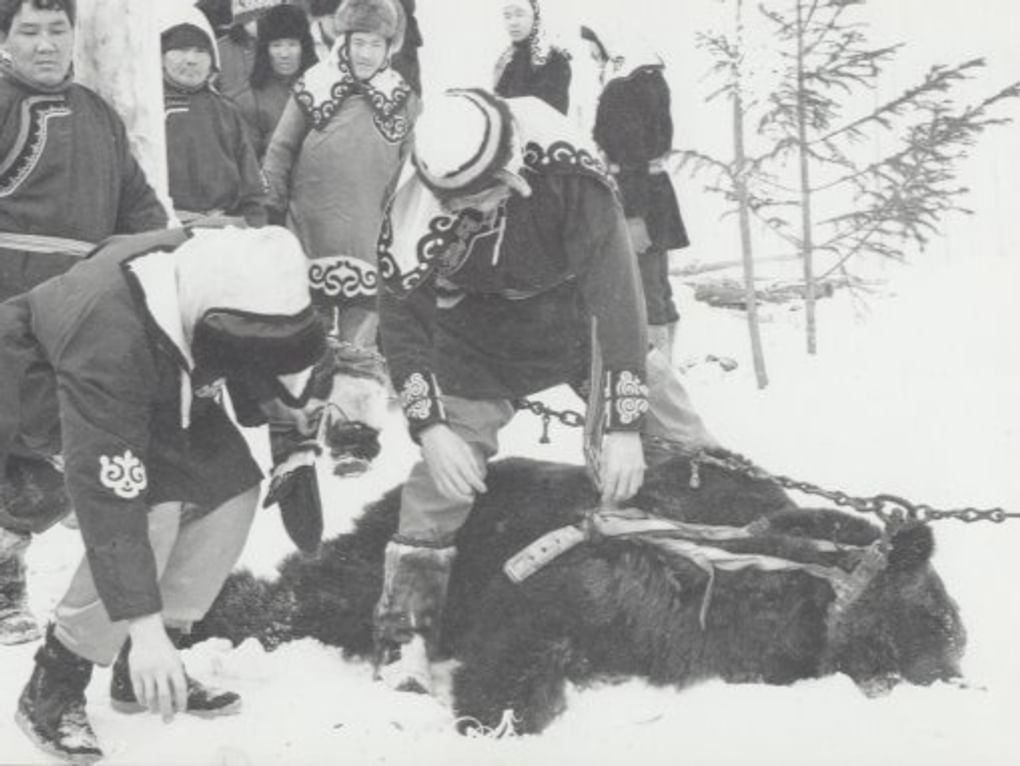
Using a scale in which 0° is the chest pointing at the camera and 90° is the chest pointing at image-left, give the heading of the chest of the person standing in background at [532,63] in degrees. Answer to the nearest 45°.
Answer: approximately 45°

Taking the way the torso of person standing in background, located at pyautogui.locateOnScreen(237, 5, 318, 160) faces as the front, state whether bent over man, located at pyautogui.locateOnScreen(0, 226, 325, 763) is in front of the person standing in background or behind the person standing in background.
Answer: in front

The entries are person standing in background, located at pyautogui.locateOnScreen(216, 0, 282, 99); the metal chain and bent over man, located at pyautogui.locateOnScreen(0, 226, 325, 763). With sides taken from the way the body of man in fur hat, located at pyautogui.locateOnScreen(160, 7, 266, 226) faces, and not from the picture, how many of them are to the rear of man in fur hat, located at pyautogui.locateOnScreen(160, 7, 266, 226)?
1

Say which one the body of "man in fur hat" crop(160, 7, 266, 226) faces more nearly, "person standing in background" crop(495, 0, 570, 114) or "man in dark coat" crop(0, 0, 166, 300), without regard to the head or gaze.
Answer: the man in dark coat

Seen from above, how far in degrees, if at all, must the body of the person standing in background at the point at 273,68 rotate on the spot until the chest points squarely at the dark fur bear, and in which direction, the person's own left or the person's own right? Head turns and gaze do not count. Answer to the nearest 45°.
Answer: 0° — they already face it

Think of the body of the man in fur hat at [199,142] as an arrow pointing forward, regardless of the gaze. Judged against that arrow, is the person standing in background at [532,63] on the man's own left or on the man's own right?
on the man's own left

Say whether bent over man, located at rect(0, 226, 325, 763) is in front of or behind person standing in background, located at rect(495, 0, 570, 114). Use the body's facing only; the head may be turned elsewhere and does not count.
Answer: in front

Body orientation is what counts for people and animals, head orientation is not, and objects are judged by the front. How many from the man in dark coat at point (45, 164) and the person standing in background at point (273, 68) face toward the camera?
2

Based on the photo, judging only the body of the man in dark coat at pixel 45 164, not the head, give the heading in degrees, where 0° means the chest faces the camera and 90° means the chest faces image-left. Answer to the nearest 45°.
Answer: approximately 0°

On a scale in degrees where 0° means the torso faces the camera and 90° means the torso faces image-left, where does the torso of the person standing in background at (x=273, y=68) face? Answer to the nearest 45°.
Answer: approximately 0°

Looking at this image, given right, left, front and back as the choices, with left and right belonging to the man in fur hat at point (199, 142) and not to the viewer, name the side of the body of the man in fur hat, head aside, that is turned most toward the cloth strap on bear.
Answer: front
